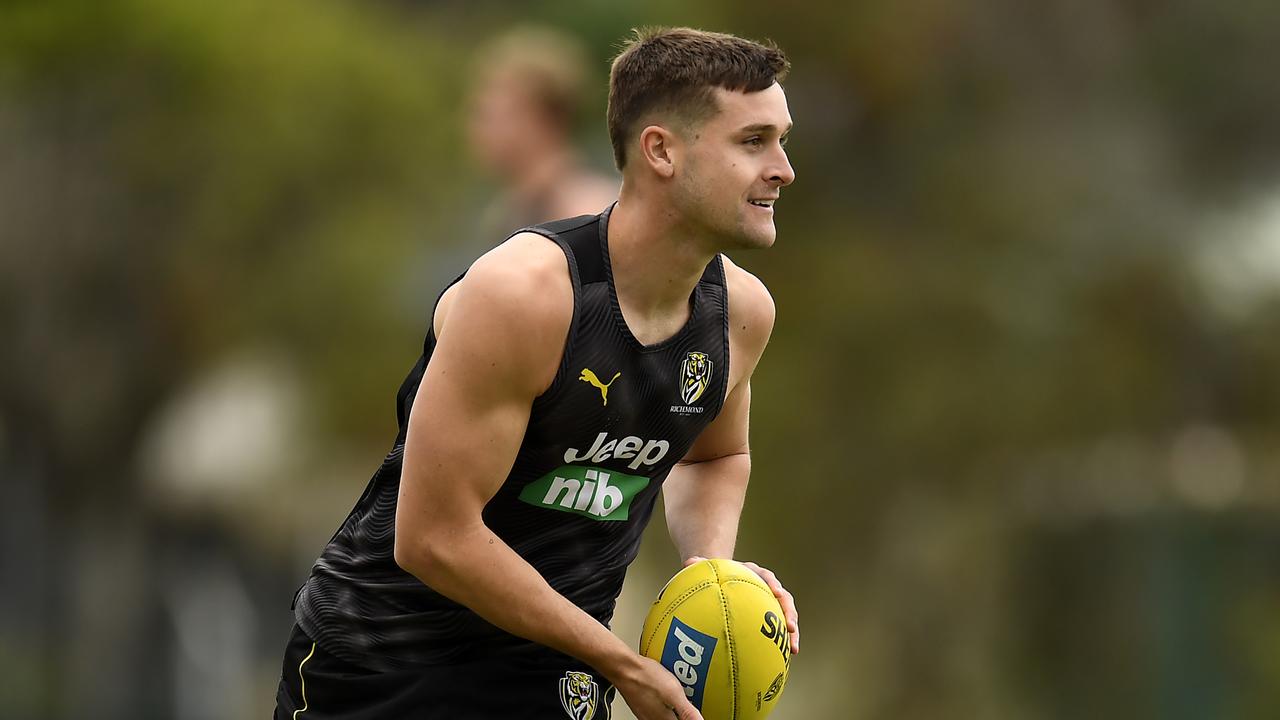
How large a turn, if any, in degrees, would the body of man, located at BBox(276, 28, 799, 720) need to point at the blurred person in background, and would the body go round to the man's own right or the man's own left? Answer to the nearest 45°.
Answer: approximately 135° to the man's own left

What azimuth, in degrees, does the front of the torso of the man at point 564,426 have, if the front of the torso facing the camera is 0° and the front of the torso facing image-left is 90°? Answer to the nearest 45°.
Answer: approximately 315°
